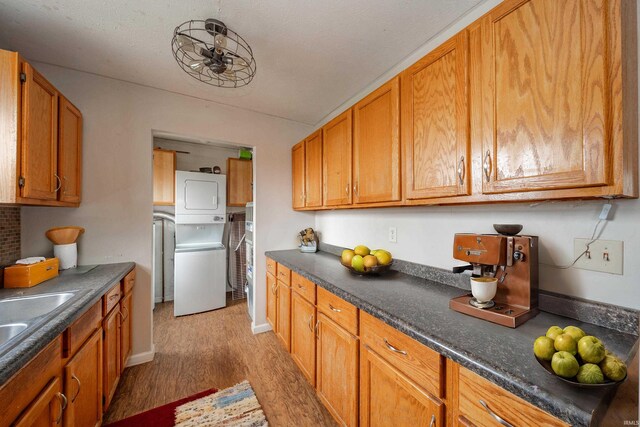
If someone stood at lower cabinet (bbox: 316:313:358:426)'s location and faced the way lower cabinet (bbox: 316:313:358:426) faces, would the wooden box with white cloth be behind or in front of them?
in front

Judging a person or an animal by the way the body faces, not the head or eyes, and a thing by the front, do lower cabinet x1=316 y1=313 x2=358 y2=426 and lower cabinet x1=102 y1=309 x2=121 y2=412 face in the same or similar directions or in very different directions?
very different directions

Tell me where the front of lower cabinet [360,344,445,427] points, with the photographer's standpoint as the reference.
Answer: facing the viewer and to the left of the viewer

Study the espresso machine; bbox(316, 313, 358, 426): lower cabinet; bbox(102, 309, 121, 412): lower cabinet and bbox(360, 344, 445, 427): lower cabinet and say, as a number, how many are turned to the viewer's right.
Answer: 1

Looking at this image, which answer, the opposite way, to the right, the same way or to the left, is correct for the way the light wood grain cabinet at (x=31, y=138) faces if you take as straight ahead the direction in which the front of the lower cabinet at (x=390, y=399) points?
the opposite way

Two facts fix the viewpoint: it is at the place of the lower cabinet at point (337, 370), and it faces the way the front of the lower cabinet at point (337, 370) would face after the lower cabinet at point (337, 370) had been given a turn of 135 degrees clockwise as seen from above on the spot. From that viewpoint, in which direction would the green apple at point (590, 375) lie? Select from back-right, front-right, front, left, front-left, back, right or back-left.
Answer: back-right

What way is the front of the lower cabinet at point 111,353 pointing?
to the viewer's right

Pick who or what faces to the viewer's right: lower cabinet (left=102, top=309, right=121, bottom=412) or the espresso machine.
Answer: the lower cabinet

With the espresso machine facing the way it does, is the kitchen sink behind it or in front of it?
in front

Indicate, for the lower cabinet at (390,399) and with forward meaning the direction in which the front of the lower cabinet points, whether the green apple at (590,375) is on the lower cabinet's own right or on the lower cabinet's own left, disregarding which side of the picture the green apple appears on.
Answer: on the lower cabinet's own left

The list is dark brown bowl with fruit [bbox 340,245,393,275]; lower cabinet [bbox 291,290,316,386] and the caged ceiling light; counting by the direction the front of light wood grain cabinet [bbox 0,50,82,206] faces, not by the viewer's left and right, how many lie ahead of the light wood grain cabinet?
3

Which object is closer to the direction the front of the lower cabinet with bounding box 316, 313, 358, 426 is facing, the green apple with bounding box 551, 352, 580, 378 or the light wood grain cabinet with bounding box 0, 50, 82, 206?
the light wood grain cabinet

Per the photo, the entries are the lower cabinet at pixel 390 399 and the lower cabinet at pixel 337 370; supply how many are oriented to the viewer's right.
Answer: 0

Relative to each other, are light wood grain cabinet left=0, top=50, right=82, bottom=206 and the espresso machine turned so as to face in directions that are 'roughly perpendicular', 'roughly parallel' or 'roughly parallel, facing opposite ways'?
roughly parallel, facing opposite ways
